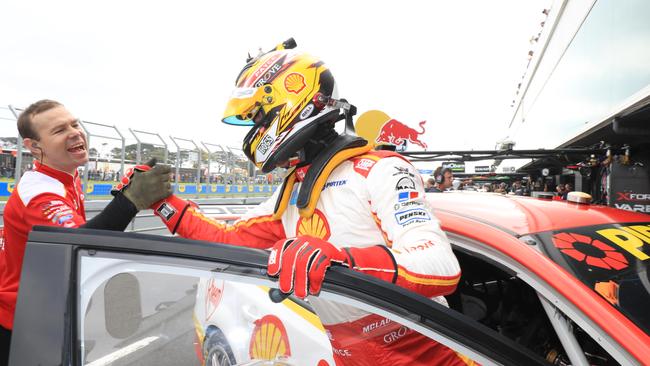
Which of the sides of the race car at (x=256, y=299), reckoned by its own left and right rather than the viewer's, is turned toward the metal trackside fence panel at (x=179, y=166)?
back

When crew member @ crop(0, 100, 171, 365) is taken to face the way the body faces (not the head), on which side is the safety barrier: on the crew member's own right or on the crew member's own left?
on the crew member's own left

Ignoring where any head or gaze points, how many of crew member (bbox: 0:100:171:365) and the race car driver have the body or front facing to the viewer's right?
1

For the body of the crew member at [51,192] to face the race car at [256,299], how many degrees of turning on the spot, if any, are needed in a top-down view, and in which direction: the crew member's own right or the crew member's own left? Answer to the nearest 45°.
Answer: approximately 90° to the crew member's own right

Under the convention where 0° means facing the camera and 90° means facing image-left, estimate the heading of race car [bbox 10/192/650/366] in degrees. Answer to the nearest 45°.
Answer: approximately 315°

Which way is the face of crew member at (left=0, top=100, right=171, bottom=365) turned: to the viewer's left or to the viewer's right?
to the viewer's right

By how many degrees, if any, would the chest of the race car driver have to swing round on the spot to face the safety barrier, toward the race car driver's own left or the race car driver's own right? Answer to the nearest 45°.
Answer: approximately 135° to the race car driver's own right

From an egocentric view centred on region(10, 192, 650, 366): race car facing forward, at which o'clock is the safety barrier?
The safety barrier is roughly at 7 o'clock from the race car.

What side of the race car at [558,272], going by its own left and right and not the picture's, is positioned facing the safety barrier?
back

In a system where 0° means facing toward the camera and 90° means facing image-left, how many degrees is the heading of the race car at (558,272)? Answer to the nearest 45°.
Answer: approximately 315°

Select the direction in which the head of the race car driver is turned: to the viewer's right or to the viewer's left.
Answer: to the viewer's left

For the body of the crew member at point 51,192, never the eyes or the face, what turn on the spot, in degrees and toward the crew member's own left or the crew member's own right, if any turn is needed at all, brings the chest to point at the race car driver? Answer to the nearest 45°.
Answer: approximately 45° to the crew member's own right

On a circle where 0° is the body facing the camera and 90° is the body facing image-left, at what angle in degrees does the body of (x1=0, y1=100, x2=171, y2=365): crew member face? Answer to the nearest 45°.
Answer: approximately 270°
